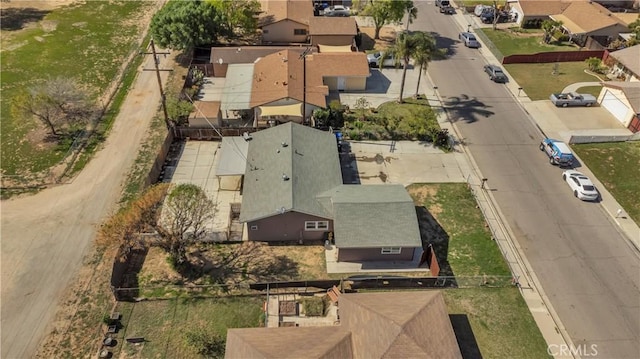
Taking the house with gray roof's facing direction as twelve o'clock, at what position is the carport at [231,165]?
The carport is roughly at 7 o'clock from the house with gray roof.

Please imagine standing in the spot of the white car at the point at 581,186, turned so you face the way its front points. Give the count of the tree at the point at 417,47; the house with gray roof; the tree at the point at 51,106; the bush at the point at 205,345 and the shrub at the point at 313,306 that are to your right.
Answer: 0

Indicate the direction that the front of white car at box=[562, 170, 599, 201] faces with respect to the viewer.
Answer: facing away from the viewer and to the left of the viewer

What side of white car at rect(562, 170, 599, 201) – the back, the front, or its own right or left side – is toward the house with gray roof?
left

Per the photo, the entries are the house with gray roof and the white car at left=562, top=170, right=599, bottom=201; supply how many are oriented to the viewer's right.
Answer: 1

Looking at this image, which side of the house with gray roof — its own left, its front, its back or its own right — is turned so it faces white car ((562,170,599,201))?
front

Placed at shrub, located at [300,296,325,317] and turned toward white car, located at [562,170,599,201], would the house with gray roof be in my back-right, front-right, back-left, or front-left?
front-left

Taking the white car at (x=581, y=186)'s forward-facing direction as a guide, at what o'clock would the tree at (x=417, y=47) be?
The tree is roughly at 11 o'clock from the white car.

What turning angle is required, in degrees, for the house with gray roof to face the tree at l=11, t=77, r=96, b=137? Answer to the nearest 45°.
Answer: approximately 135° to its left

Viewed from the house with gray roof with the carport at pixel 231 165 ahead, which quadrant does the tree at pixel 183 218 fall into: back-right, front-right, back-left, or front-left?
front-left

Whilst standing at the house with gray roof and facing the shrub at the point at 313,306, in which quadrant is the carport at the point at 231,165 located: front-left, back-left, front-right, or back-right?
back-right

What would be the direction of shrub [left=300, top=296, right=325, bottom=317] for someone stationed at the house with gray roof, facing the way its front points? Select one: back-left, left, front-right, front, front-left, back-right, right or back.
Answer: right

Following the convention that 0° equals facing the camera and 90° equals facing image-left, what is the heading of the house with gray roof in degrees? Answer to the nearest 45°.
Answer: approximately 270°

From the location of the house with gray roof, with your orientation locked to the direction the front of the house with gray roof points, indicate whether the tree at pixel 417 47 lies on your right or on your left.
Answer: on your left

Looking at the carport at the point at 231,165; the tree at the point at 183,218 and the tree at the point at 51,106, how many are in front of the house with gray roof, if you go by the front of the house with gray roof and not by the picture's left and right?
0

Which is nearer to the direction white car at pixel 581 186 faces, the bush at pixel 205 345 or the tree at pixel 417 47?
the tree

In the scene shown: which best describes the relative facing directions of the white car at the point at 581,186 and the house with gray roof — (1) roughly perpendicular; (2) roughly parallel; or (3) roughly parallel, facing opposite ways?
roughly perpendicular

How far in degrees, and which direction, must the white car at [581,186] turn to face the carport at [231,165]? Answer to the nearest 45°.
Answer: approximately 90° to its left
